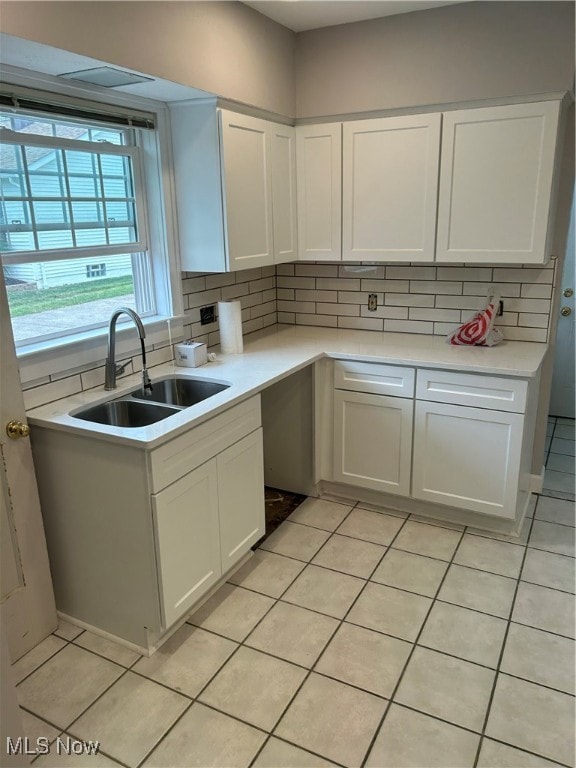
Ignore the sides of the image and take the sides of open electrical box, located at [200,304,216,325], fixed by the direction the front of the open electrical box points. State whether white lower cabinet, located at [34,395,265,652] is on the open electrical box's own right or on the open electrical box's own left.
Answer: on the open electrical box's own right

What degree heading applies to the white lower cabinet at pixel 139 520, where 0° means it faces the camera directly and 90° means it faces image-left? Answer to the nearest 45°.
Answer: approximately 315°

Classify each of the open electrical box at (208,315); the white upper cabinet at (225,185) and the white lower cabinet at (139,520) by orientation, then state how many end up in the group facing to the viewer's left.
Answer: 0

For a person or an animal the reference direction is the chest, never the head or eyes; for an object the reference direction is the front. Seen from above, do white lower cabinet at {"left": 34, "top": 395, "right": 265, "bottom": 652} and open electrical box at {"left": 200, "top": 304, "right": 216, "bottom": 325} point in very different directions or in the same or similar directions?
same or similar directions

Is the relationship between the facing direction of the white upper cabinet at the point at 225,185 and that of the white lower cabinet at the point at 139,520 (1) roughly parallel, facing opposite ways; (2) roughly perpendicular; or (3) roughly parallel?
roughly parallel

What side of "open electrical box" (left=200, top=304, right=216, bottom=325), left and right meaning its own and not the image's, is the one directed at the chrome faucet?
right

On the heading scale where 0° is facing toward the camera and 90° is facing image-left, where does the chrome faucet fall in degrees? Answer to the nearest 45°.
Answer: approximately 315°

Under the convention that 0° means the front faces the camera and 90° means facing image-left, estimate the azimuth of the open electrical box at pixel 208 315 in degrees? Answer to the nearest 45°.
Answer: approximately 315°

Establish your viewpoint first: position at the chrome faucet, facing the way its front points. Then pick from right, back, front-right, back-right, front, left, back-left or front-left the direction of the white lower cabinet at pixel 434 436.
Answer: front-left

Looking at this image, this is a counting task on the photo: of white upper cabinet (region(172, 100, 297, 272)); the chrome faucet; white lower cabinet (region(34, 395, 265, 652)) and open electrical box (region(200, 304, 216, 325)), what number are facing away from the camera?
0

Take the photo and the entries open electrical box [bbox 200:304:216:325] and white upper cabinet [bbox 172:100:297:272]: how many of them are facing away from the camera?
0

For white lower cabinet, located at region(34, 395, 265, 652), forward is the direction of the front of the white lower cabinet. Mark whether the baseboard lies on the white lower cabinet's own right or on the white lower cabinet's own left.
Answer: on the white lower cabinet's own left

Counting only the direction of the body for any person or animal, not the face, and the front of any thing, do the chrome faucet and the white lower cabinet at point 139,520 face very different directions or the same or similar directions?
same or similar directions

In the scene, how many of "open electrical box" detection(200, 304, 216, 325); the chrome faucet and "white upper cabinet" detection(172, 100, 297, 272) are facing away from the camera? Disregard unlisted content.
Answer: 0

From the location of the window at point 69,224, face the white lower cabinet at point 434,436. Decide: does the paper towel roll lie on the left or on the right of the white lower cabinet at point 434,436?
left
